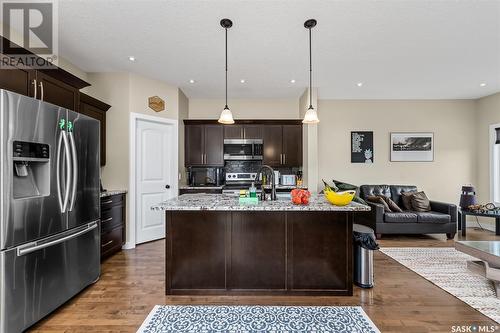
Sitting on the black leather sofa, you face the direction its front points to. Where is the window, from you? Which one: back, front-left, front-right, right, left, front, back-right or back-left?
left

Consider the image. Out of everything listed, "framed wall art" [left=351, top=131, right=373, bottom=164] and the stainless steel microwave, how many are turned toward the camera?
2

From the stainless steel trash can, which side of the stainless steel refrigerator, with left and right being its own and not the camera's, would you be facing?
front

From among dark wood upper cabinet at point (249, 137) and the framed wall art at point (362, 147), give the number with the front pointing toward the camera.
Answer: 2

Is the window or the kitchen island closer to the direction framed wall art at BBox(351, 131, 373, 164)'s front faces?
the kitchen island

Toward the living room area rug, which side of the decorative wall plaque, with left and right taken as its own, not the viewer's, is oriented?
front

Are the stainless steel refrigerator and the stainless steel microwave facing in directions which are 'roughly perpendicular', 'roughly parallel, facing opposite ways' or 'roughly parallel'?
roughly perpendicular

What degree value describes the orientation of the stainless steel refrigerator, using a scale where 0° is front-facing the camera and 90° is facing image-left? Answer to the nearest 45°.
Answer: approximately 315°

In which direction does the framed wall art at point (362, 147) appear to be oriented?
toward the camera

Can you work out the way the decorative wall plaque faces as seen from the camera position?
facing the viewer and to the right of the viewer

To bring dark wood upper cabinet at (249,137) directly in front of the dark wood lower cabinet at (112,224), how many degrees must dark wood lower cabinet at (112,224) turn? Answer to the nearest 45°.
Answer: approximately 45° to its left

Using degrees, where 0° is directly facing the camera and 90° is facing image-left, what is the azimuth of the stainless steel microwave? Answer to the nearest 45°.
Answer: approximately 0°

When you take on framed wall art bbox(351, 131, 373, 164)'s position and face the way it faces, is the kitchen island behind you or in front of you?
in front
